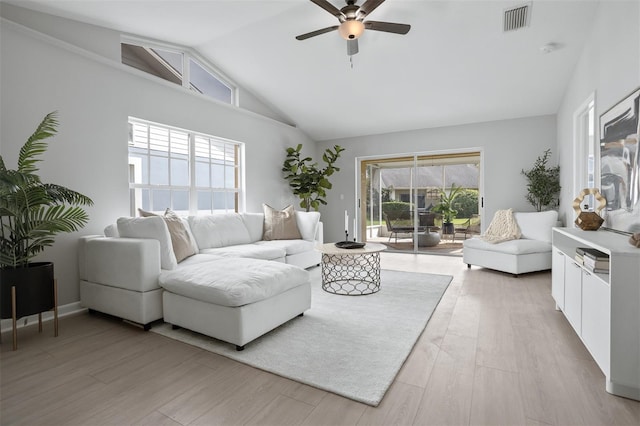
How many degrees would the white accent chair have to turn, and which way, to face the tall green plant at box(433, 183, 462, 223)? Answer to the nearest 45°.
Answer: approximately 90° to its right

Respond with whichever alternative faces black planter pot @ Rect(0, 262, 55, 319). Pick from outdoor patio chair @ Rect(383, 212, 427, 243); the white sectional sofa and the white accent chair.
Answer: the white accent chair

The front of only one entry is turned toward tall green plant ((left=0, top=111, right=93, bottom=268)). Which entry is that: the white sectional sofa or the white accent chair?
the white accent chair

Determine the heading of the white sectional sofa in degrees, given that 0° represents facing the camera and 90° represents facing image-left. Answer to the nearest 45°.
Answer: approximately 315°

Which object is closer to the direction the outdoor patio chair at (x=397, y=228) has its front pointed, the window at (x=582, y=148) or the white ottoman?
the window

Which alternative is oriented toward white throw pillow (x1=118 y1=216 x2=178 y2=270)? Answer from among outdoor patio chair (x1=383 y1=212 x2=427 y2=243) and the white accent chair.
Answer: the white accent chair

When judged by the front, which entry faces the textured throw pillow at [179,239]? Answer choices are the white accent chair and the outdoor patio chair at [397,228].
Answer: the white accent chair

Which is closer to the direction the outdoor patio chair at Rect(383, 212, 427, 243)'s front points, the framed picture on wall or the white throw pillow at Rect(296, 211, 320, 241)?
the framed picture on wall

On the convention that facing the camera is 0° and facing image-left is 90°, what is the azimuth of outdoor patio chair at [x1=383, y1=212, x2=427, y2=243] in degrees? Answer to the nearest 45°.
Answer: approximately 270°

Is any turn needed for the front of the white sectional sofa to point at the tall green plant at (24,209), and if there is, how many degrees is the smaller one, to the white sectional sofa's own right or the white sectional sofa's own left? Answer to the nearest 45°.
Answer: approximately 135° to the white sectional sofa's own right

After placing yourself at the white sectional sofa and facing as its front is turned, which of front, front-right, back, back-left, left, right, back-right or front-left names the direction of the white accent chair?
front-left

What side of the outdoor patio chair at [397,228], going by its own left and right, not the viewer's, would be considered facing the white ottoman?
right

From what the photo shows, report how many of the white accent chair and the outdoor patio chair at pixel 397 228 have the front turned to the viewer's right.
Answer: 1
